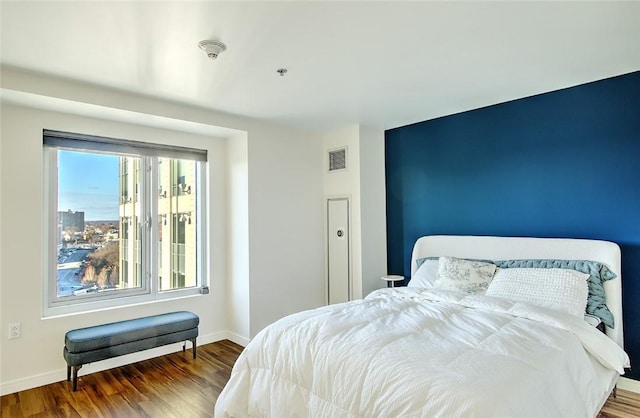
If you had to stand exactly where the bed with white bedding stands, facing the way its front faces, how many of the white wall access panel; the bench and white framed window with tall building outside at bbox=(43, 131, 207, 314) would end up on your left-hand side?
0

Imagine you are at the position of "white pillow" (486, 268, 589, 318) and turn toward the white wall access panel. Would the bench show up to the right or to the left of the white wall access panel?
left

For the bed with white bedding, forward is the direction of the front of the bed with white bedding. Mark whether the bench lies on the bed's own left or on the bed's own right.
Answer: on the bed's own right

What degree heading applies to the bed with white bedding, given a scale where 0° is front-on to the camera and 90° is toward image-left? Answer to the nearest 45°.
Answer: approximately 45°

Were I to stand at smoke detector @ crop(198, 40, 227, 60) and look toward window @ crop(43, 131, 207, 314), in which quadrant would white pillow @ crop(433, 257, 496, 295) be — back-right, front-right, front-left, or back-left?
back-right

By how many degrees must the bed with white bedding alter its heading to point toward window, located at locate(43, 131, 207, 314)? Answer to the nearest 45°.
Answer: approximately 45° to its right
